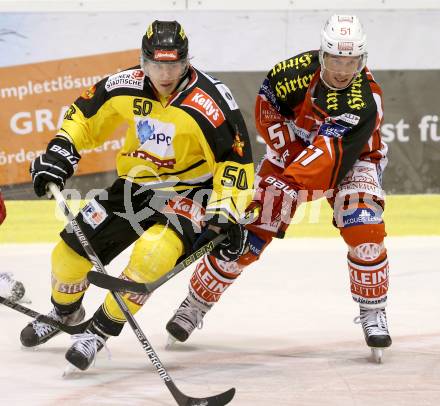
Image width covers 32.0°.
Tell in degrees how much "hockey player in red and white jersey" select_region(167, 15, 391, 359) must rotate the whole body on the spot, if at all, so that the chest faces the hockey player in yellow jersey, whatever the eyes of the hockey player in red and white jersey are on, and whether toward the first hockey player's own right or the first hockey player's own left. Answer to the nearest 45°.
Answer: approximately 90° to the first hockey player's own right

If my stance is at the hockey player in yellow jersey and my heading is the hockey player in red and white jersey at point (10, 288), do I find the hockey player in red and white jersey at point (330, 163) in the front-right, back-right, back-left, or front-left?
back-right

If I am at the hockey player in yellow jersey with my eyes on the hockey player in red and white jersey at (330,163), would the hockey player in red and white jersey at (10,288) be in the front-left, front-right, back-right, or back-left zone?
back-left

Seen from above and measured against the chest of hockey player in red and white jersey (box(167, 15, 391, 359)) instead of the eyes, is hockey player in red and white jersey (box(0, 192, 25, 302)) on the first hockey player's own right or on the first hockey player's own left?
on the first hockey player's own right

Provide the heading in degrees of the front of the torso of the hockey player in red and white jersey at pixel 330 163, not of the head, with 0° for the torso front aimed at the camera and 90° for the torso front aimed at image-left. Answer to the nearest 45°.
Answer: approximately 0°
